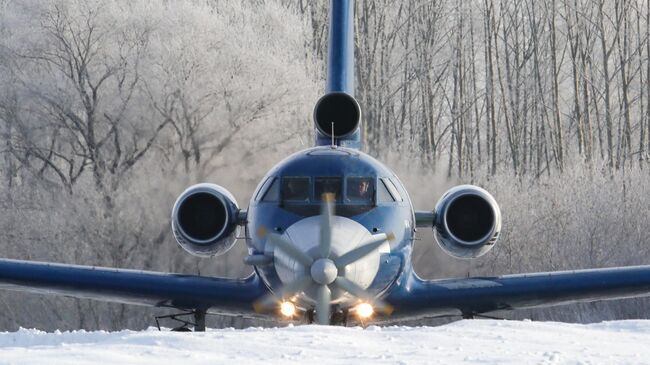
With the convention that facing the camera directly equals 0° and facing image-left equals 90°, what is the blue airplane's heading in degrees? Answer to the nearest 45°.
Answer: approximately 0°
